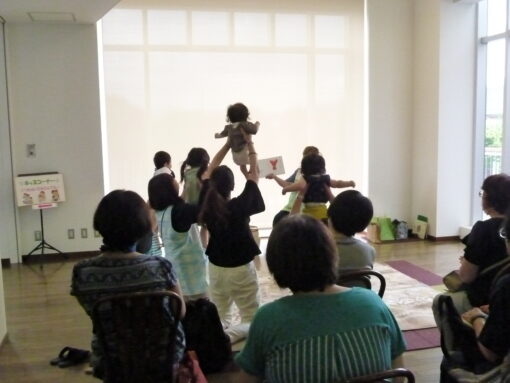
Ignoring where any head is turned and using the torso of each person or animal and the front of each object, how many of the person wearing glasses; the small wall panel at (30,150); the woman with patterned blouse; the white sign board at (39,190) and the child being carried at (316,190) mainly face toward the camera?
2

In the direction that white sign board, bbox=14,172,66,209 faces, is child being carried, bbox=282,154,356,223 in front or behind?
in front

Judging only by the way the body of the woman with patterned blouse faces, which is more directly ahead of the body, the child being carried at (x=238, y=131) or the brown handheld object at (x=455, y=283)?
the child being carried

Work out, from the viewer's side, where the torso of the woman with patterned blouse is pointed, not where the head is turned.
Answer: away from the camera

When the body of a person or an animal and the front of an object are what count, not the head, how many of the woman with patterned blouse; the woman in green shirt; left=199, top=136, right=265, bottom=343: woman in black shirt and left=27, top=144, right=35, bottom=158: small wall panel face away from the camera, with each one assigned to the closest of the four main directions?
3

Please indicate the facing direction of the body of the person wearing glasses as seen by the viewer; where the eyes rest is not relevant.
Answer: to the viewer's left

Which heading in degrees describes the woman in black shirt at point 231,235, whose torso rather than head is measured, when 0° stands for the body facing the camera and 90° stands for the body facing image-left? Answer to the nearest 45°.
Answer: approximately 180°

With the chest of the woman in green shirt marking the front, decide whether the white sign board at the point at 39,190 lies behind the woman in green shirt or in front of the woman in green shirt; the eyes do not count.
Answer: in front

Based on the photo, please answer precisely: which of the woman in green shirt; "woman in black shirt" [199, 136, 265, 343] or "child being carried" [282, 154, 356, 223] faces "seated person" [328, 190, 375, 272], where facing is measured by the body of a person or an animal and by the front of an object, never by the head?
the woman in green shirt

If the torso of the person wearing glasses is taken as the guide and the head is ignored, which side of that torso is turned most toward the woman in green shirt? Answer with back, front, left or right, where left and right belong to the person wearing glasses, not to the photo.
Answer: left

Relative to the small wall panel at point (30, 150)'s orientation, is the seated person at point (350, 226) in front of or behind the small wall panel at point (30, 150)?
in front

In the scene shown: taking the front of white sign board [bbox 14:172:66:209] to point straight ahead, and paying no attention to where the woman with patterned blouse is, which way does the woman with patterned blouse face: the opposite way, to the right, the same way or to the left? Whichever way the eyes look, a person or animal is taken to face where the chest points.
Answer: the opposite way

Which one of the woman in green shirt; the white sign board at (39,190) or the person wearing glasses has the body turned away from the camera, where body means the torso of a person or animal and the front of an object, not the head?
the woman in green shirt
